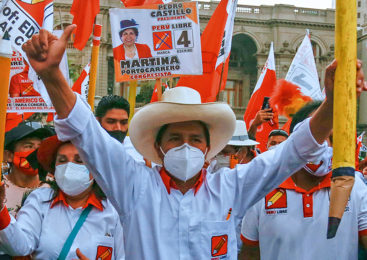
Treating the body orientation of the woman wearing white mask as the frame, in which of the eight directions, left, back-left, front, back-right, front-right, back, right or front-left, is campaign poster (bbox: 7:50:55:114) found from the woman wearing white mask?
back

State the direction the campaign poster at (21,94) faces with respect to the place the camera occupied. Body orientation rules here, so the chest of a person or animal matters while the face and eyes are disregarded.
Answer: facing the viewer

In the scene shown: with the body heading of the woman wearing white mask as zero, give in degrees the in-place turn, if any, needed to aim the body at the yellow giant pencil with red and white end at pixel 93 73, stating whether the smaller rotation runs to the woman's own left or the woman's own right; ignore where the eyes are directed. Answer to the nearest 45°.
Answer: approximately 180°

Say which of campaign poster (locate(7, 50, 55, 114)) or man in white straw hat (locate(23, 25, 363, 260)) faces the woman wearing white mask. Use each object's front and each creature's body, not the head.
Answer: the campaign poster

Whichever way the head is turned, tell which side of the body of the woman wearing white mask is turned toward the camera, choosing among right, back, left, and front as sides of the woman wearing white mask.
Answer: front

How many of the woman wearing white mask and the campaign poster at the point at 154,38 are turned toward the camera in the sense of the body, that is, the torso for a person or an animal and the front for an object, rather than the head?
2

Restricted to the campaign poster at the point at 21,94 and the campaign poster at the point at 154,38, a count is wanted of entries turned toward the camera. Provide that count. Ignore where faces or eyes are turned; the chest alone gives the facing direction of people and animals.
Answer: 2

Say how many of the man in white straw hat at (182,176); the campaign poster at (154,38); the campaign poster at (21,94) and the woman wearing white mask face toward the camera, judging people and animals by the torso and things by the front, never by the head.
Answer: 4

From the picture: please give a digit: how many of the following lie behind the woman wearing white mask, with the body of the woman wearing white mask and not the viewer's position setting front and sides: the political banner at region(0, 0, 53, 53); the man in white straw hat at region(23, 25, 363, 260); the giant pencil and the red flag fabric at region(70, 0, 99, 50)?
2

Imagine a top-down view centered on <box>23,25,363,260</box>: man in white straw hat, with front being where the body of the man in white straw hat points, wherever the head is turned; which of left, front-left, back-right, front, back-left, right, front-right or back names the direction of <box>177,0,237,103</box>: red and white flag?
back

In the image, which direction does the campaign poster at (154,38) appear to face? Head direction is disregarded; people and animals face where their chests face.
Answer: toward the camera

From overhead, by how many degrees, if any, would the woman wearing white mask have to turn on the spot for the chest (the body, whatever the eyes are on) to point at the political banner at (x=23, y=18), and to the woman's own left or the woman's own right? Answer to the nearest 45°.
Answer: approximately 180°
